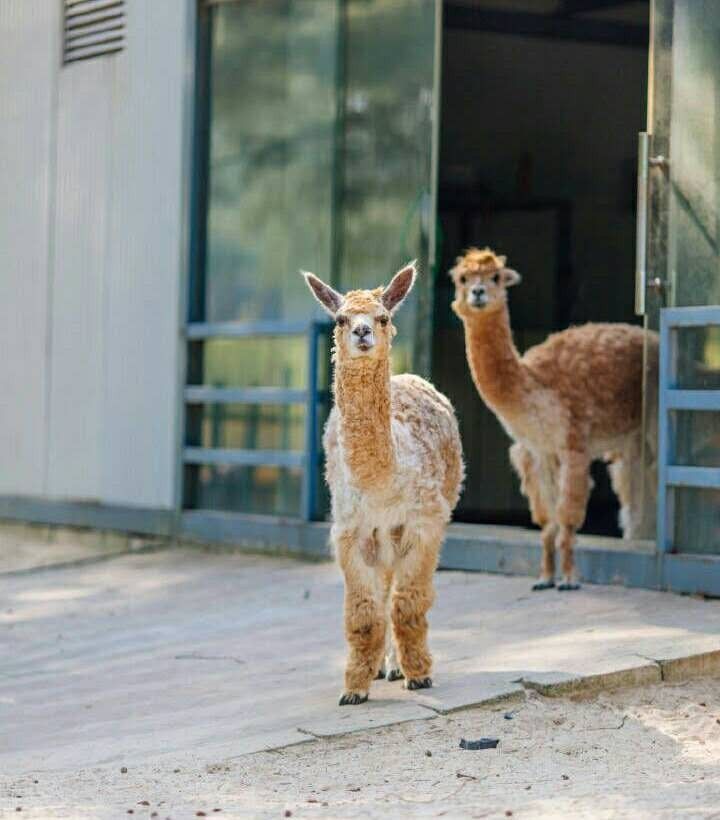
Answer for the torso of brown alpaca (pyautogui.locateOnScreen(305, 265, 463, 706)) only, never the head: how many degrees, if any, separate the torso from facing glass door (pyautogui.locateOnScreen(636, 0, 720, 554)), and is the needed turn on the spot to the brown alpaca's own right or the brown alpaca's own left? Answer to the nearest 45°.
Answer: approximately 135° to the brown alpaca's own left

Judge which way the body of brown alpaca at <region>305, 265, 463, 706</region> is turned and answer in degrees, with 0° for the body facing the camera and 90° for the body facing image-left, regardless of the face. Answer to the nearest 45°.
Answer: approximately 0°

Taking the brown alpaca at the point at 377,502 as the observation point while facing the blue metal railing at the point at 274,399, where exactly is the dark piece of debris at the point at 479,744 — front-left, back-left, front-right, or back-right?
back-right

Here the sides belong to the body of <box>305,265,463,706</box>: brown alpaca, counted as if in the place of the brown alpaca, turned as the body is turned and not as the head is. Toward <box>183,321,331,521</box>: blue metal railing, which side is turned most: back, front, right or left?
back

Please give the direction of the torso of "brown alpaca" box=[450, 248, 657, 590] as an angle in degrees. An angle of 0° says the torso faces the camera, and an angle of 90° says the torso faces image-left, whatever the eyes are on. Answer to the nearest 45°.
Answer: approximately 45°

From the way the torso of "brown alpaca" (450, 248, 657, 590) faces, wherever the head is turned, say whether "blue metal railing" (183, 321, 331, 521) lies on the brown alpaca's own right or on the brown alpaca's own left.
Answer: on the brown alpaca's own right
